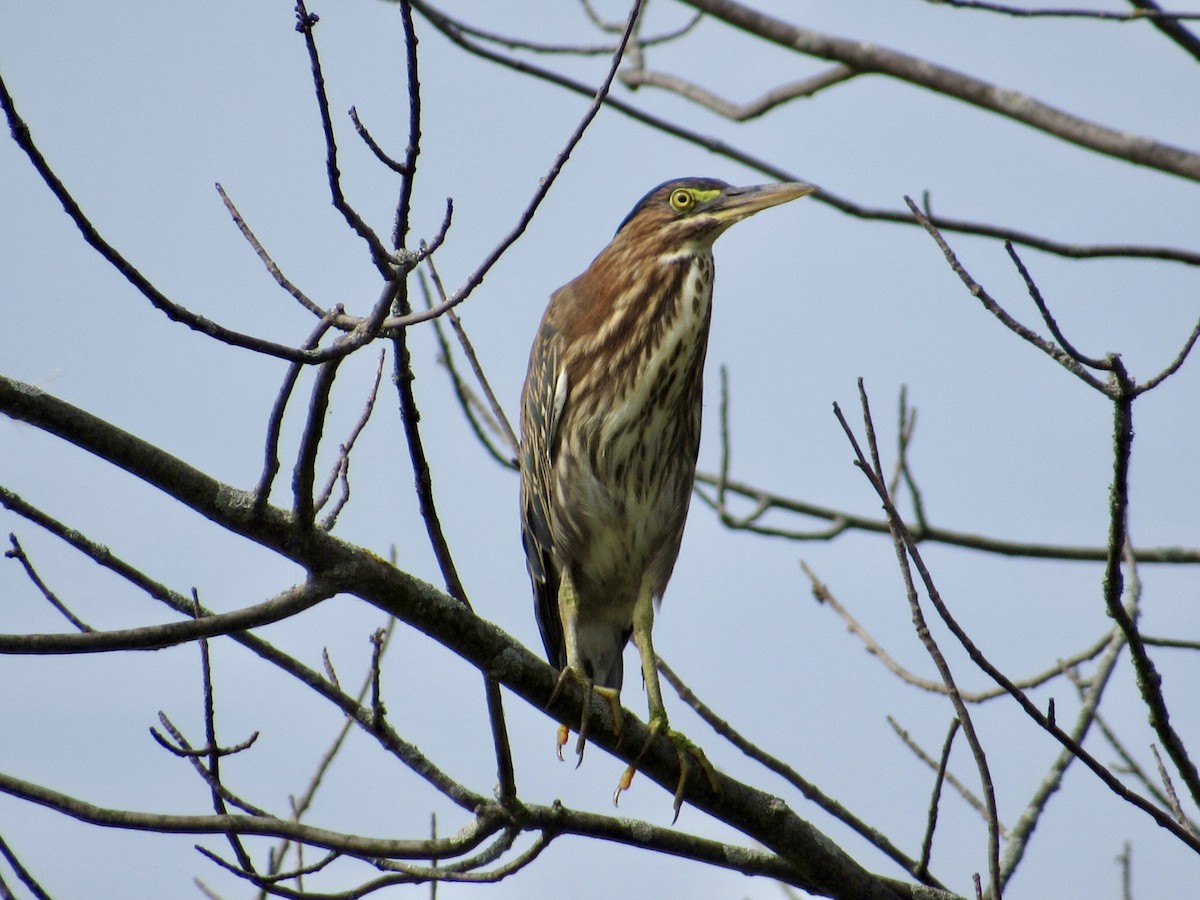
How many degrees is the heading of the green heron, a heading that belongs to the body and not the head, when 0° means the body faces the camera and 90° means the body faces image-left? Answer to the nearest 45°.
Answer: approximately 315°
